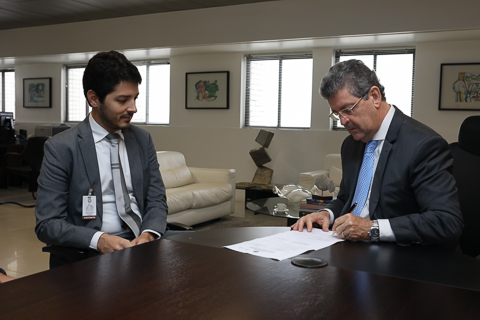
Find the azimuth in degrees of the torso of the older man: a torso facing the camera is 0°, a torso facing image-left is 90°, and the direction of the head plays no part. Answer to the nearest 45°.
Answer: approximately 45°

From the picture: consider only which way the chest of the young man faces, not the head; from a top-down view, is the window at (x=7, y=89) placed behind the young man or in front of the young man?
behind

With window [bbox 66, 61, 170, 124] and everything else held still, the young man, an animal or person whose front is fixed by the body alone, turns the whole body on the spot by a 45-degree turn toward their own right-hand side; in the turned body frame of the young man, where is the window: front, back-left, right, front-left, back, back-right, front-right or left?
back

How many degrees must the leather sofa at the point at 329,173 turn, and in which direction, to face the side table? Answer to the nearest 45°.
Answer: approximately 45° to its right

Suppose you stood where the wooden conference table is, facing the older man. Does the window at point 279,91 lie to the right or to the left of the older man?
left

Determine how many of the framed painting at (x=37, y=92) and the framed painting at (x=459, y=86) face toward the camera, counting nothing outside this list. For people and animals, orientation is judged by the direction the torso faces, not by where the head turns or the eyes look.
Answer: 2

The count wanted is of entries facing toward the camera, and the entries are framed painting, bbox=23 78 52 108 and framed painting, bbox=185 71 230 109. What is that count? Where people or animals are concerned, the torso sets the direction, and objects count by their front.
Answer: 2

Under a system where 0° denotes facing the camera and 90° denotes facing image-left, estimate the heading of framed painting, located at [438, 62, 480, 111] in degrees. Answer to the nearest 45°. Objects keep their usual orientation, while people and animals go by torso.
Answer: approximately 0°

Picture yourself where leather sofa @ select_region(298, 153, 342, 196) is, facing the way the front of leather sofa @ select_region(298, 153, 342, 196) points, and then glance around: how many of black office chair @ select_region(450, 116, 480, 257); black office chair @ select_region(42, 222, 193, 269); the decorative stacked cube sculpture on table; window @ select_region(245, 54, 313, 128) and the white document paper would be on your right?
2

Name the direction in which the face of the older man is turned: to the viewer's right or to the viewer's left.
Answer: to the viewer's left

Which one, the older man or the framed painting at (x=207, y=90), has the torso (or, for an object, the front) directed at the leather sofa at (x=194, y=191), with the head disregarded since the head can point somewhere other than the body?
the framed painting

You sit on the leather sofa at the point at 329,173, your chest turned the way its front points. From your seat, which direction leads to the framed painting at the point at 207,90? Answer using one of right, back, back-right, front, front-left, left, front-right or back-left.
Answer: right

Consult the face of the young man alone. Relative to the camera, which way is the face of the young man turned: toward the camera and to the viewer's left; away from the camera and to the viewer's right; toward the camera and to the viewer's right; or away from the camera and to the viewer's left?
toward the camera and to the viewer's right

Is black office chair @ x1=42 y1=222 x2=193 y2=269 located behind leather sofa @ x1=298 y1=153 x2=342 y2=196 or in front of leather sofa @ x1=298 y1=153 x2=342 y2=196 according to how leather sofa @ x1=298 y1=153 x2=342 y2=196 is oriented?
in front
